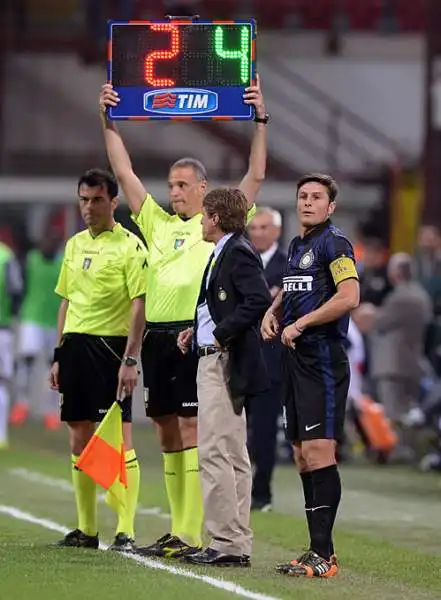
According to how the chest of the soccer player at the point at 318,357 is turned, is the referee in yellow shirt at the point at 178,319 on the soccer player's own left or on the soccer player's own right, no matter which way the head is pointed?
on the soccer player's own right

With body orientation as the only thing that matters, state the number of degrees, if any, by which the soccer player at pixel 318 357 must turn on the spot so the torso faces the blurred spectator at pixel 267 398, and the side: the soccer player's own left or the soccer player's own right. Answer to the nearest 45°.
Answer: approximately 135° to the soccer player's own right

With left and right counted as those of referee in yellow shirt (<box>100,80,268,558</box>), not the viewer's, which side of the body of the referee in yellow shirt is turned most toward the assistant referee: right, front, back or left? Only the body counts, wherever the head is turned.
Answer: right

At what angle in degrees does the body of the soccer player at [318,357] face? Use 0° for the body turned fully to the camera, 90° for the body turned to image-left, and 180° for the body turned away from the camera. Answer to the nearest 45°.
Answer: approximately 45°

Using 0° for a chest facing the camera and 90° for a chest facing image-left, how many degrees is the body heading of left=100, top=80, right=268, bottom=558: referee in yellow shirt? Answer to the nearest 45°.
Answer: approximately 45°
